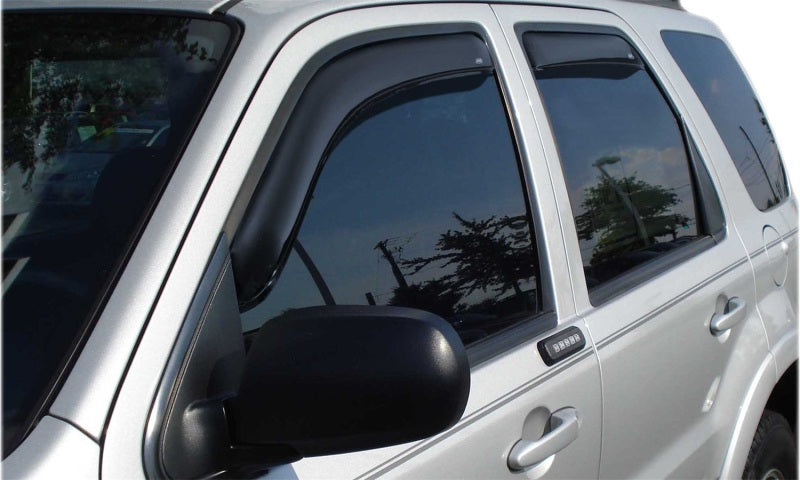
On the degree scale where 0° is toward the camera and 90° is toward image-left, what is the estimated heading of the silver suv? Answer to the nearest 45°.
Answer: approximately 45°
